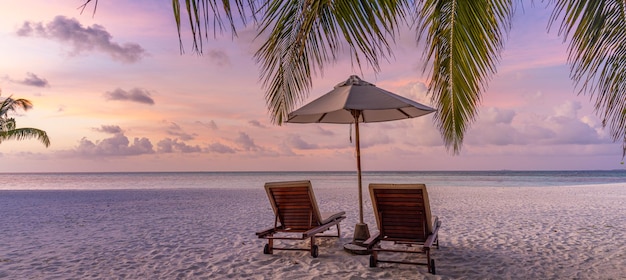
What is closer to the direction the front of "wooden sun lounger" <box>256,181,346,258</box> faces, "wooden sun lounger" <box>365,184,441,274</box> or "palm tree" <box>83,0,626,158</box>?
the wooden sun lounger

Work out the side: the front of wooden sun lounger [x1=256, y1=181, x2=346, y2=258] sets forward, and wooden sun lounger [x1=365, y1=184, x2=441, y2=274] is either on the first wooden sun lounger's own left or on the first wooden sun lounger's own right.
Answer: on the first wooden sun lounger's own right

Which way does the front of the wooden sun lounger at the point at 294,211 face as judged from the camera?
facing away from the viewer and to the right of the viewer
